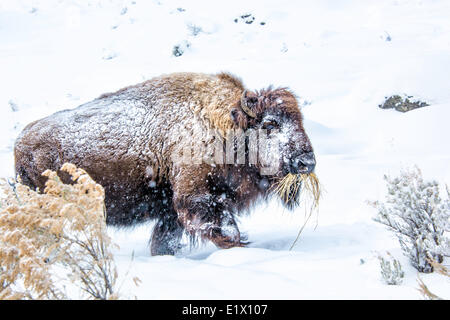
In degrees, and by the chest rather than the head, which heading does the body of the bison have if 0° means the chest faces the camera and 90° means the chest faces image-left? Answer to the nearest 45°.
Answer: approximately 270°

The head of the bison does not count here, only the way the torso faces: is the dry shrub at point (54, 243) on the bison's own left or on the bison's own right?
on the bison's own right

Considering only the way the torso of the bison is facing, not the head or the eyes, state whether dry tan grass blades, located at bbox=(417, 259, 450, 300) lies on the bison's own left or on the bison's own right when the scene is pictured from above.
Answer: on the bison's own right

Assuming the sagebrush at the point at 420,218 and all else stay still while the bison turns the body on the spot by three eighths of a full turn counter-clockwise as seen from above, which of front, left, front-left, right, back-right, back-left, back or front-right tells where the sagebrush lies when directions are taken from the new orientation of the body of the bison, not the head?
back
